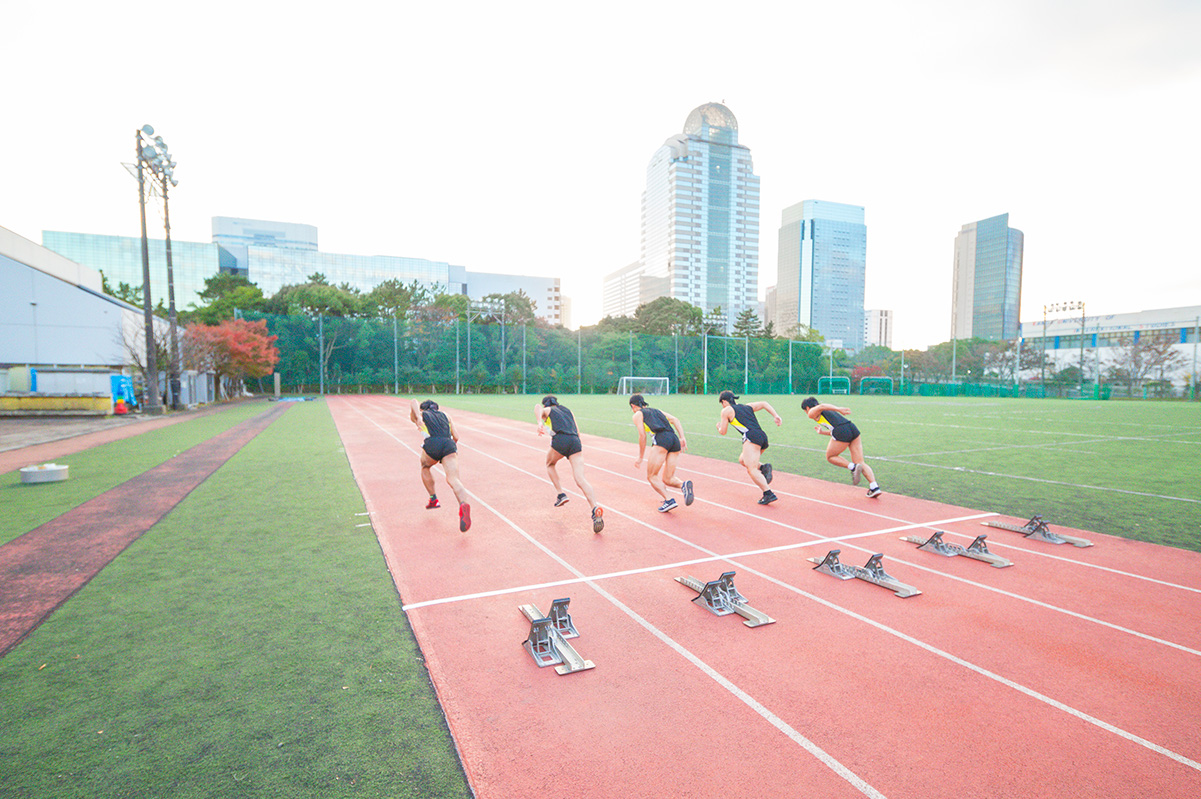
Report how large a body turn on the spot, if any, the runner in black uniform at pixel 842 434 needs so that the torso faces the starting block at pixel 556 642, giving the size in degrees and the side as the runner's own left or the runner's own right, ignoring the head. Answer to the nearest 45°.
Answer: approximately 135° to the runner's own left

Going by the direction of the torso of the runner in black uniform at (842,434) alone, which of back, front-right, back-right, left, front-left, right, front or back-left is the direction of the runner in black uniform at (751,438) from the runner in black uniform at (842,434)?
left

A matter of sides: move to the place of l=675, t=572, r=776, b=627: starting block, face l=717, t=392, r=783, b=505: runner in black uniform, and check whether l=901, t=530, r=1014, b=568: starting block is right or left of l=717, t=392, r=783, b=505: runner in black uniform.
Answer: right

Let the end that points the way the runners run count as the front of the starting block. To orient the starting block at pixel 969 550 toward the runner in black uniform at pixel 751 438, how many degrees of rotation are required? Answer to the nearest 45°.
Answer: approximately 45° to its left

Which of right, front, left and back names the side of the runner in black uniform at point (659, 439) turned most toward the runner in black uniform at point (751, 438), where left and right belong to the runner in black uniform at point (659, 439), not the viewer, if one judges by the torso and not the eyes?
right

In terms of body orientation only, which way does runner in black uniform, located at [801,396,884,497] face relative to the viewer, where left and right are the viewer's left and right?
facing away from the viewer and to the left of the viewer

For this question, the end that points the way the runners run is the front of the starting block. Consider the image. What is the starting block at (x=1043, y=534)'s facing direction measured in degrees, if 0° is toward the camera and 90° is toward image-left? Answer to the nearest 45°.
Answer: approximately 135°

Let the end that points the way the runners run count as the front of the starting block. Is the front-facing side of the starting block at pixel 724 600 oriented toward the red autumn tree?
yes

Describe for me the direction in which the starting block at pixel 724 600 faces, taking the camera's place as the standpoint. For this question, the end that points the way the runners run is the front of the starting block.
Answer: facing away from the viewer and to the left of the viewer

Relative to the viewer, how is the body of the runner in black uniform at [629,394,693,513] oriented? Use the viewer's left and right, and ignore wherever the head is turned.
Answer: facing away from the viewer and to the left of the viewer

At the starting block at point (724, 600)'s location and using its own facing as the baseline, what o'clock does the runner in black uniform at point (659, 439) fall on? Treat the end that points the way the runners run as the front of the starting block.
The runner in black uniform is roughly at 1 o'clock from the starting block.

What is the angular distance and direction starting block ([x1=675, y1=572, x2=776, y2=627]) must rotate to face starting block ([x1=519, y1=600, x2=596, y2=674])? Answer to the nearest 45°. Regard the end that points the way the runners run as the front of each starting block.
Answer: approximately 90° to its left

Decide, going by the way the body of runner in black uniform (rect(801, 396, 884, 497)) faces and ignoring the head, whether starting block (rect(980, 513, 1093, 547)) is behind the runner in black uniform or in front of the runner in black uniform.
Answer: behind
